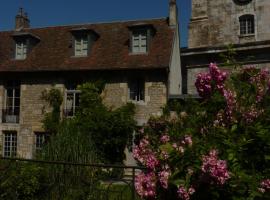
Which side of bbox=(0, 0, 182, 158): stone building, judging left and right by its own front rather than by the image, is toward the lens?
front

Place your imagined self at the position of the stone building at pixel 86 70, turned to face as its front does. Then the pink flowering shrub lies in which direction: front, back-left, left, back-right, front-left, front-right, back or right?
front

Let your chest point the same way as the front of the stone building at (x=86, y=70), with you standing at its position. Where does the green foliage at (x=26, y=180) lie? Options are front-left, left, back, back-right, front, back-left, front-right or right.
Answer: front

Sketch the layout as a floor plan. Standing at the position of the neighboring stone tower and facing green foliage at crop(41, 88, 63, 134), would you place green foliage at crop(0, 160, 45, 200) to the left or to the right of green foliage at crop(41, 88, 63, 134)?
left
